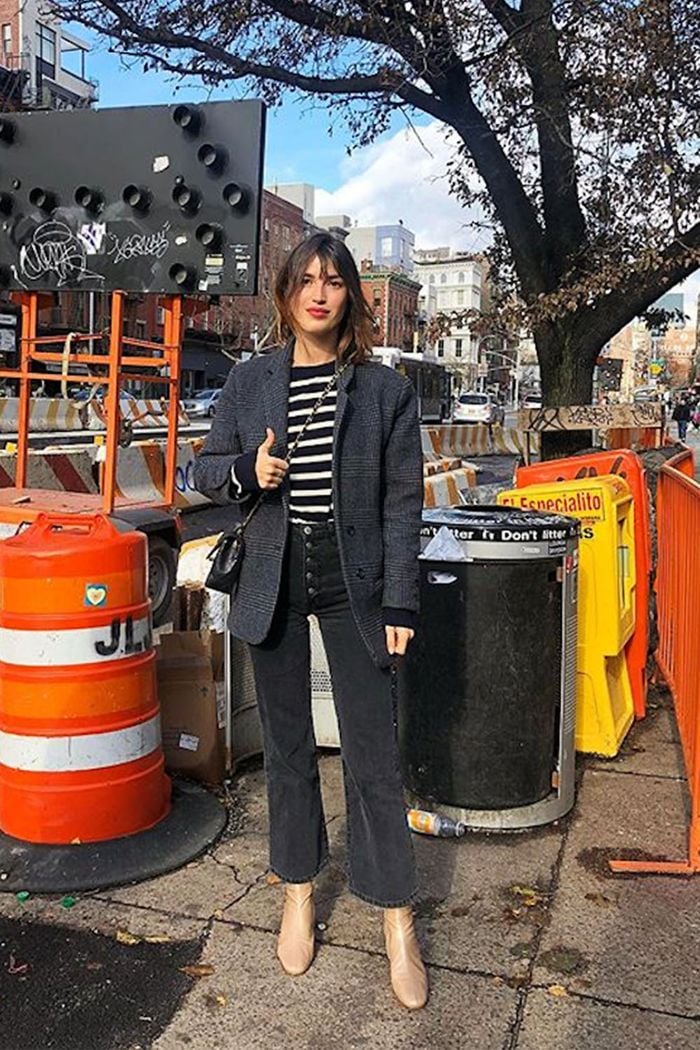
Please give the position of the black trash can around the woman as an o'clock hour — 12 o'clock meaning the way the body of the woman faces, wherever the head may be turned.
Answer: The black trash can is roughly at 7 o'clock from the woman.

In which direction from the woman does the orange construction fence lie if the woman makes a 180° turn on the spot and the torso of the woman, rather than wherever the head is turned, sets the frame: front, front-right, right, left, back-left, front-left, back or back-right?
front-right

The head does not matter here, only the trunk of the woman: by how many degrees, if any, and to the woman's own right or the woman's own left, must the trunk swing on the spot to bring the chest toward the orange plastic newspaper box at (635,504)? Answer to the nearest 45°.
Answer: approximately 135° to the woman's own left

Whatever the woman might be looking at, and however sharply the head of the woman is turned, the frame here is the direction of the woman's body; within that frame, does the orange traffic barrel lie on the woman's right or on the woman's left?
on the woman's right

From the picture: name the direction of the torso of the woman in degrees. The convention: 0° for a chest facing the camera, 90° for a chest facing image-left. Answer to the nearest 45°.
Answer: approximately 0°

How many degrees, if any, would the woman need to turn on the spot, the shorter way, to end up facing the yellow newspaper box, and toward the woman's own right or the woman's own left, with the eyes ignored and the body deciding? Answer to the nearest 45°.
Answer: approximately 135° to the woman's own left

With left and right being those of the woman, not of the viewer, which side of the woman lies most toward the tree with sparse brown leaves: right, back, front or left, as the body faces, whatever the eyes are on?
back
